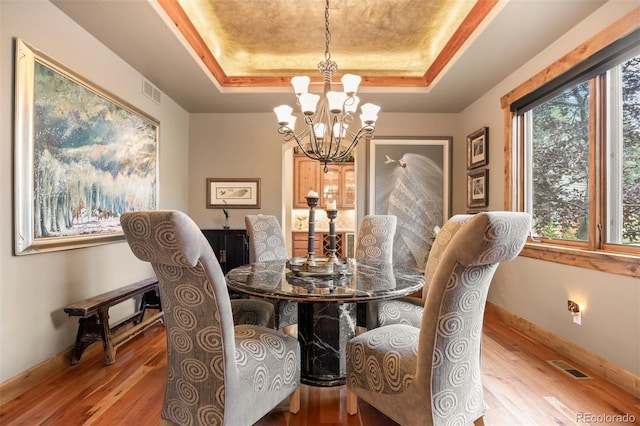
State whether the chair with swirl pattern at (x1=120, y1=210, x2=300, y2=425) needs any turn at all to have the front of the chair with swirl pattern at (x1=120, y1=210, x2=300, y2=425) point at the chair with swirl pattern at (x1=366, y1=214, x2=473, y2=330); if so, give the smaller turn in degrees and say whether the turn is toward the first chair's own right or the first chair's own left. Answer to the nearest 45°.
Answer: approximately 45° to the first chair's own right

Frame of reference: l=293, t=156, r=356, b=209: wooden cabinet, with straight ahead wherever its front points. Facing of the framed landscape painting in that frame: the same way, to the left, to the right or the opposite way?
to the left

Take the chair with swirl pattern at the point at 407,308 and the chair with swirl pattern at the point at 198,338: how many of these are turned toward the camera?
0

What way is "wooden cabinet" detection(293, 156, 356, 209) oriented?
toward the camera

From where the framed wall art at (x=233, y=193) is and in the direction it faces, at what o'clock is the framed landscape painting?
The framed landscape painting is roughly at 1 o'clock from the framed wall art.

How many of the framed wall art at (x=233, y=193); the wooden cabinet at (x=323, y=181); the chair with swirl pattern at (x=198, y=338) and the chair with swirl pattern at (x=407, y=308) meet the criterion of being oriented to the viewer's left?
1

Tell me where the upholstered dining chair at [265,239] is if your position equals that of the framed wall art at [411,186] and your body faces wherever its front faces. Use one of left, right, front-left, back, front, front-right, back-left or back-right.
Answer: front-right

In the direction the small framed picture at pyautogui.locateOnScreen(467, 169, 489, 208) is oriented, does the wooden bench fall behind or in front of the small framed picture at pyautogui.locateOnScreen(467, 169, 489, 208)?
in front

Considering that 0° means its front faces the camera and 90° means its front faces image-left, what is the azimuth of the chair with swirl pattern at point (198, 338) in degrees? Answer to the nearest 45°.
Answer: approximately 225°

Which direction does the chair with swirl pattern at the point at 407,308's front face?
to the viewer's left

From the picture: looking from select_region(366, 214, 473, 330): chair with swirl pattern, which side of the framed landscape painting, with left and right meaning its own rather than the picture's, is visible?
front

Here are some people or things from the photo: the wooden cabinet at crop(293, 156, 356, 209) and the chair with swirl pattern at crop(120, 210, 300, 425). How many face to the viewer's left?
0

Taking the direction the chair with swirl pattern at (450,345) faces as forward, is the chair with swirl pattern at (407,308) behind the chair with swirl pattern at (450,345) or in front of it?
in front

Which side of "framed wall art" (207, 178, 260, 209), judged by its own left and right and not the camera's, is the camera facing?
front

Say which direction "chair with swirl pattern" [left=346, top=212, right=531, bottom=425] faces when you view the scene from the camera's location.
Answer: facing away from the viewer and to the left of the viewer

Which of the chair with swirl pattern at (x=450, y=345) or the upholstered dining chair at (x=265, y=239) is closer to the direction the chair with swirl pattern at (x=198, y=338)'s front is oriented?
the upholstered dining chair

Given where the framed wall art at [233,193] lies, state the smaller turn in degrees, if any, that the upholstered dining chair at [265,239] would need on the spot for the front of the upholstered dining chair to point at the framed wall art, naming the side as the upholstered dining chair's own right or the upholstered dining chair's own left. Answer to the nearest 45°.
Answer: approximately 135° to the upholstered dining chair's own left

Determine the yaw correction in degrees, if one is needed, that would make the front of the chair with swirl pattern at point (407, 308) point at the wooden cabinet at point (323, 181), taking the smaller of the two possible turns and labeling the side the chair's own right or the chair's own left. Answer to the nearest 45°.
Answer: approximately 45° to the chair's own right

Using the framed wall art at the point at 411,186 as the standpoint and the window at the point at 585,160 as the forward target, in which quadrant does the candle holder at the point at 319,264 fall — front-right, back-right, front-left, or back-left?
front-right

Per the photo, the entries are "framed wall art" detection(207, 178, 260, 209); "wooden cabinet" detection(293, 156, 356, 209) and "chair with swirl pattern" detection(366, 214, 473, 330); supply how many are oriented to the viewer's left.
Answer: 1

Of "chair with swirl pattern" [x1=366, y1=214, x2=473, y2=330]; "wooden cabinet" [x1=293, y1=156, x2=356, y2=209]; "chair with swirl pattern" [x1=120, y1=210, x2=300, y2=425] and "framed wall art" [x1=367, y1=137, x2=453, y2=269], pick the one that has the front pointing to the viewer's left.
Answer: "chair with swirl pattern" [x1=366, y1=214, x2=473, y2=330]
